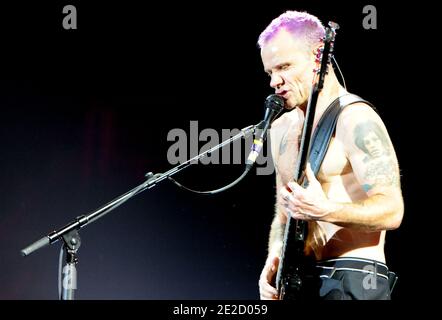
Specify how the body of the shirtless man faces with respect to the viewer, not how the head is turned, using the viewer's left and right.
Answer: facing the viewer and to the left of the viewer

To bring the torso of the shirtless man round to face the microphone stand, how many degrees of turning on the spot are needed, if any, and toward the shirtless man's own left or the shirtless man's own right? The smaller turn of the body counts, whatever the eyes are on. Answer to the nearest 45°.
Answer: approximately 45° to the shirtless man's own right
